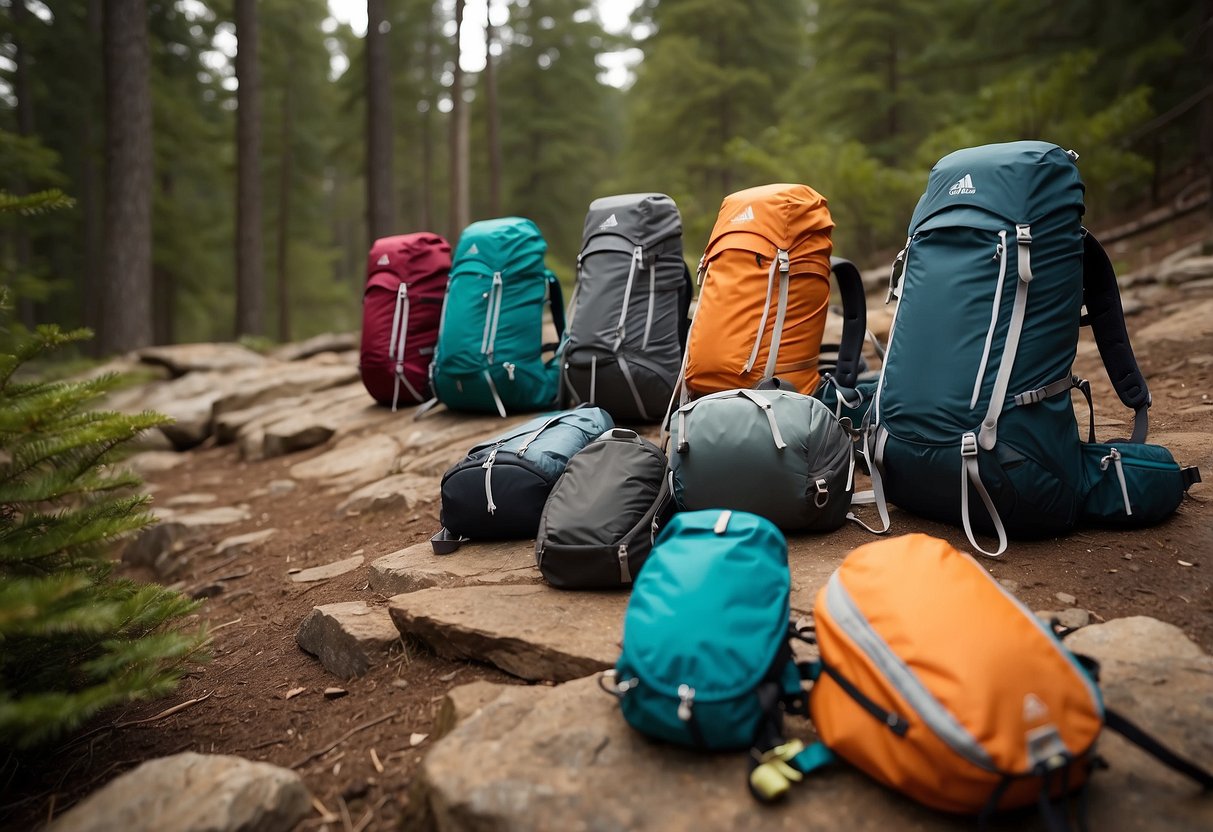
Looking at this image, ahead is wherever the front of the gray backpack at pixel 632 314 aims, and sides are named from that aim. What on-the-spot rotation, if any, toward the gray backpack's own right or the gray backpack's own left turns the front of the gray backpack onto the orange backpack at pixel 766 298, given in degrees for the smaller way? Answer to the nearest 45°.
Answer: approximately 90° to the gray backpack's own left

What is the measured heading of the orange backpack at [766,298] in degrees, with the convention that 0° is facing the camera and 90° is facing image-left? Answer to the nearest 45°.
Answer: approximately 45°

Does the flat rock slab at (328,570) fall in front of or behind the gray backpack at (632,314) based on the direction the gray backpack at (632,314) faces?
in front

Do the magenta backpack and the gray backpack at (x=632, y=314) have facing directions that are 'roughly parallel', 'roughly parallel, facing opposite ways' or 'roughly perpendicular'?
roughly parallel

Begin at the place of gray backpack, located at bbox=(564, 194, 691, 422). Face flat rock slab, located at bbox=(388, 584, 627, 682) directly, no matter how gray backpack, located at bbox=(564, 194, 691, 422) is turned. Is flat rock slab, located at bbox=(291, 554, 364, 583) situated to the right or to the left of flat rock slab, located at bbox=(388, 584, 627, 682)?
right

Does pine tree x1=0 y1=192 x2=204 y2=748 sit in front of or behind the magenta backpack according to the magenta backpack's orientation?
in front

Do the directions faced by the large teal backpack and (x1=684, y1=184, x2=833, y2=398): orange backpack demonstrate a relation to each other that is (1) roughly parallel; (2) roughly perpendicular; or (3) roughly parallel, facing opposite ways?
roughly parallel

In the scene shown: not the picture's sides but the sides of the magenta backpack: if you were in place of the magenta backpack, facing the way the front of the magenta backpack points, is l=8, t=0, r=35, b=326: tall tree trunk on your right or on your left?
on your right

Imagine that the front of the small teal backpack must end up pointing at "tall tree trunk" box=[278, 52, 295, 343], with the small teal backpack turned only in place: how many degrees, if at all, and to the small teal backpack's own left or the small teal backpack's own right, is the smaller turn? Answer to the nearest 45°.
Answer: approximately 135° to the small teal backpack's own right

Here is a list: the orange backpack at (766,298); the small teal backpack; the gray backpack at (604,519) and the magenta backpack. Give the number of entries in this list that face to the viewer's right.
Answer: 0

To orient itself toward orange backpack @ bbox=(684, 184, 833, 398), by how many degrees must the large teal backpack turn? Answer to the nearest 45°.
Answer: approximately 90° to its right

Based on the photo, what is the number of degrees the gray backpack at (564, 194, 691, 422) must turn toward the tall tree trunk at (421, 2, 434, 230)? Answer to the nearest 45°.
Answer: approximately 135° to its right

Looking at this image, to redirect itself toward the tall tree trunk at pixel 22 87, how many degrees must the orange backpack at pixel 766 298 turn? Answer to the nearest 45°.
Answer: approximately 90° to its right

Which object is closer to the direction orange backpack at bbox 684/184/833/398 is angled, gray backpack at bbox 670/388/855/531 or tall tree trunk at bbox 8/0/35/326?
the gray backpack

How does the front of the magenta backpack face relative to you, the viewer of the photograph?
facing the viewer and to the left of the viewer
